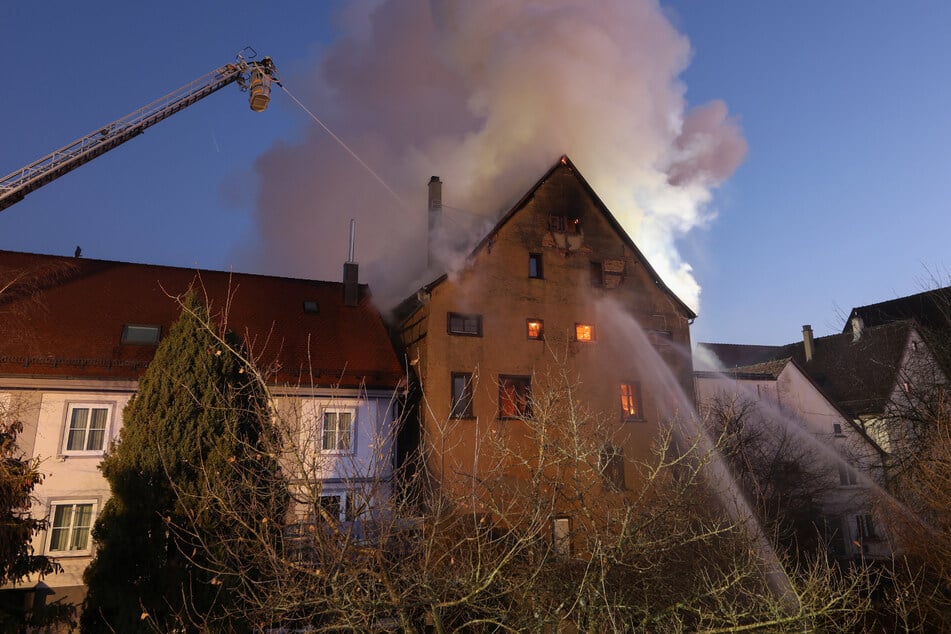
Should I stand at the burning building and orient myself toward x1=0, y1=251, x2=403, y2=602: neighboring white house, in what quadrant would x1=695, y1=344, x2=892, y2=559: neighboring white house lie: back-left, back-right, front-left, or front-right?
back-right

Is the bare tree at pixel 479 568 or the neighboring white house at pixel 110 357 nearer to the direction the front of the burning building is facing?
the bare tree

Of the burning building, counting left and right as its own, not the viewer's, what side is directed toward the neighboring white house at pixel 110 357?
right

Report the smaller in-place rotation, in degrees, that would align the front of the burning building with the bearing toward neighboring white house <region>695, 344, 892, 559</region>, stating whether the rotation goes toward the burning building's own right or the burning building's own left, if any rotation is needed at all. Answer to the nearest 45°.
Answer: approximately 135° to the burning building's own left

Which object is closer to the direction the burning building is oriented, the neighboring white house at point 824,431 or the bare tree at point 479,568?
the bare tree

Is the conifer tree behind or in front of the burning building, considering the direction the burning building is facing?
in front

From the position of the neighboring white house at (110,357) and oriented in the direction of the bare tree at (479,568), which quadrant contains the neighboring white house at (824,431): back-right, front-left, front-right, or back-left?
front-left

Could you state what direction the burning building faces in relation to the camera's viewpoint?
facing the viewer

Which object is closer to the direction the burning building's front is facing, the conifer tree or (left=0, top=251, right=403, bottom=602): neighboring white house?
the conifer tree

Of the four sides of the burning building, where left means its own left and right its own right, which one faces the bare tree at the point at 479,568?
front
